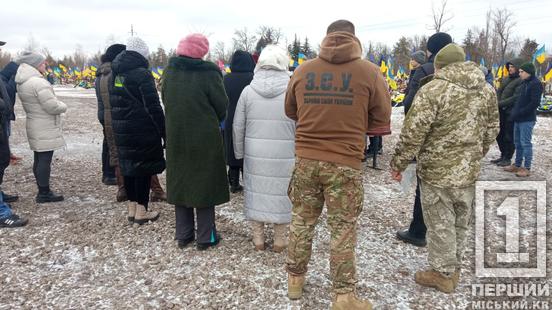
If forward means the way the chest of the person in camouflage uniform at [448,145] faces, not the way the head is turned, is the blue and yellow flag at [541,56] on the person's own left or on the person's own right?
on the person's own right

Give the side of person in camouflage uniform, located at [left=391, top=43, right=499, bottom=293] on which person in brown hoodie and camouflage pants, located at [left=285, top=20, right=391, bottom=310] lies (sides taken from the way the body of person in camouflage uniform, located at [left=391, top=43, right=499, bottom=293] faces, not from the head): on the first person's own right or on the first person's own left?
on the first person's own left

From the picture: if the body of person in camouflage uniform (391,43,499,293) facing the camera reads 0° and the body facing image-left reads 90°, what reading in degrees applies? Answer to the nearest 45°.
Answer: approximately 135°
